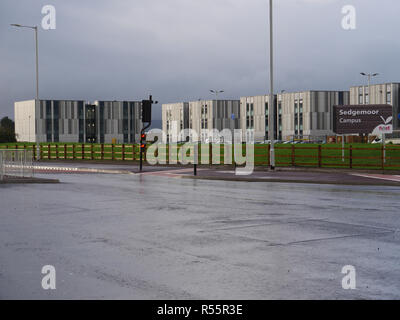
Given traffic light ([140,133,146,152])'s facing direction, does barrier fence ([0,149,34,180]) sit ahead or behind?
ahead

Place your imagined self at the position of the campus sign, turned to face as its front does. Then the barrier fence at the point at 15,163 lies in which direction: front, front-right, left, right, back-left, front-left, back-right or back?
front-right

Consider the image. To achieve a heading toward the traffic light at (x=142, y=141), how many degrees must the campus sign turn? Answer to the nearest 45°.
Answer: approximately 45° to its right

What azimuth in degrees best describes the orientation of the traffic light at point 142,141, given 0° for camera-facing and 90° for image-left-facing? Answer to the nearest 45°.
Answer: approximately 0°

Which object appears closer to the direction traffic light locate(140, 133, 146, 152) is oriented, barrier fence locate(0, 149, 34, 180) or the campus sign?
the barrier fence

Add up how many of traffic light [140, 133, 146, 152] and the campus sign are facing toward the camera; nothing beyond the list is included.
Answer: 2
